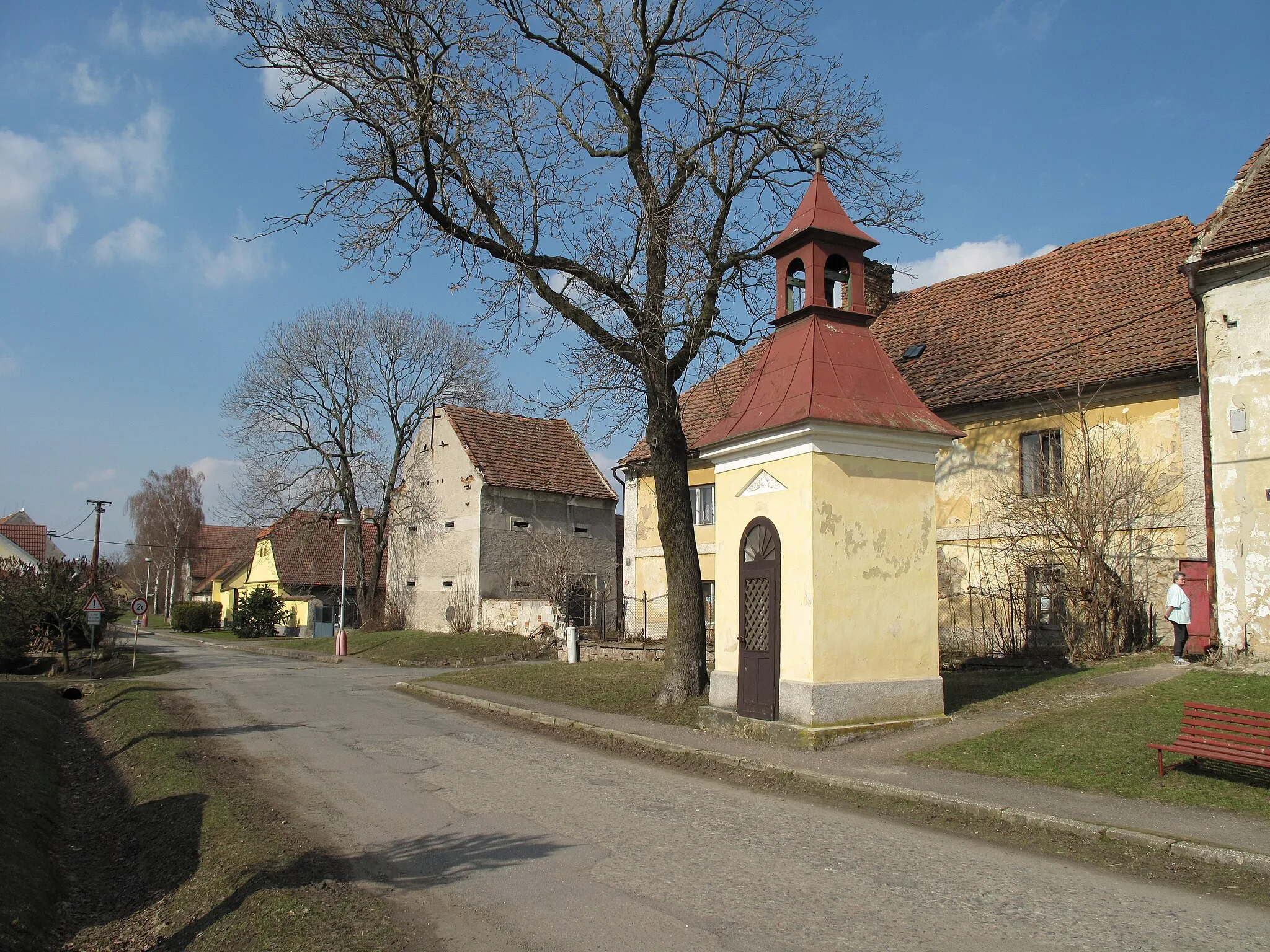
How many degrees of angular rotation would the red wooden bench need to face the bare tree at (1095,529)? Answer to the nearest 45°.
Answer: approximately 135° to its right

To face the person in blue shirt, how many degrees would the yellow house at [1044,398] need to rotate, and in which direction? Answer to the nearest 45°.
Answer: approximately 45° to its left

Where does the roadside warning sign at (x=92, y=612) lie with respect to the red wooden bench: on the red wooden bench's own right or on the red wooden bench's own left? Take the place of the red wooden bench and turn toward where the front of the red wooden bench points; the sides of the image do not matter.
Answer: on the red wooden bench's own right

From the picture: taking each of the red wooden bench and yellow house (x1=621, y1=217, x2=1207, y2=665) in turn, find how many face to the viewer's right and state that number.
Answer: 0

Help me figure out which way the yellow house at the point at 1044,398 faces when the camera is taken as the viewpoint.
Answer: facing the viewer and to the left of the viewer

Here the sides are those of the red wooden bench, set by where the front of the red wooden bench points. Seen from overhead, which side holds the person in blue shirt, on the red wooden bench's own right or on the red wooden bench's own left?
on the red wooden bench's own right

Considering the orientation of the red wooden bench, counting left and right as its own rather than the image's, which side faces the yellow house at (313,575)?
right

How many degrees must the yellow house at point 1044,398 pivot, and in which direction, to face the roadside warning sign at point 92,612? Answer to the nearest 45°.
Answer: approximately 45° to its right

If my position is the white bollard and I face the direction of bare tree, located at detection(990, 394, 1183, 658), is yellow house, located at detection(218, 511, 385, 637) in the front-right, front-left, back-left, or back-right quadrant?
back-left

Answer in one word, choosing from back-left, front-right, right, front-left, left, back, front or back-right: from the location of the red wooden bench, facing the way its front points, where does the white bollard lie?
right

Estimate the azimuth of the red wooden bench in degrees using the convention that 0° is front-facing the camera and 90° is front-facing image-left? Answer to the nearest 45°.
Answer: approximately 45°

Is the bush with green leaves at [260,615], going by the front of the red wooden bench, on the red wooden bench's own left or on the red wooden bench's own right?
on the red wooden bench's own right

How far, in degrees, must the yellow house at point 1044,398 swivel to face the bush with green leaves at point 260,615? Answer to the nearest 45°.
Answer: approximately 90° to its right

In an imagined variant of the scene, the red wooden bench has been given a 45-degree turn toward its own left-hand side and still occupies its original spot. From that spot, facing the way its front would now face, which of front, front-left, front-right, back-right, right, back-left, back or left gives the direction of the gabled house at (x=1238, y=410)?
back
